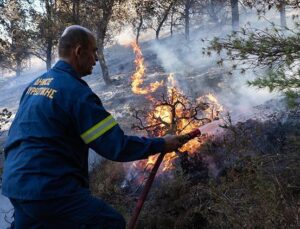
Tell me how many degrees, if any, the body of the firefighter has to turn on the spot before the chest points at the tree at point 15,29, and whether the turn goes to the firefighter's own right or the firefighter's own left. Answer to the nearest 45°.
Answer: approximately 45° to the firefighter's own left

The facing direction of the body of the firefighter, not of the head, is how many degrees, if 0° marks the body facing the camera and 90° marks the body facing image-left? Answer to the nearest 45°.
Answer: approximately 225°
